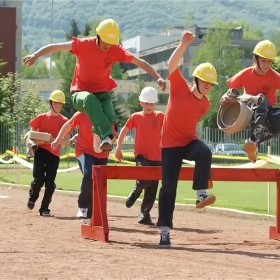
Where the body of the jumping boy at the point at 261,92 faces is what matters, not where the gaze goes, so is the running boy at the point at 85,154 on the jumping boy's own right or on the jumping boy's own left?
on the jumping boy's own right

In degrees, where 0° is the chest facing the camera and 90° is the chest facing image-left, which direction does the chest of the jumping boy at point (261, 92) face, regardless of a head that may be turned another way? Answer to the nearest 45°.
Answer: approximately 0°

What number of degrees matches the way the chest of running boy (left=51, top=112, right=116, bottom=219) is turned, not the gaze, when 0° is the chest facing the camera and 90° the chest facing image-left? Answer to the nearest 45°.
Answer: approximately 315°

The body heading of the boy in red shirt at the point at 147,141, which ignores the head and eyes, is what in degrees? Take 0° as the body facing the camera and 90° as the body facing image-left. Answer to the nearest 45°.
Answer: approximately 0°

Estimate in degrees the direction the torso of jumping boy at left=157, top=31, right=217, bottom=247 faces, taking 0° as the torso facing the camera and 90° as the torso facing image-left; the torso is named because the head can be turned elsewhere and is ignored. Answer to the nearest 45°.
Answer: approximately 315°

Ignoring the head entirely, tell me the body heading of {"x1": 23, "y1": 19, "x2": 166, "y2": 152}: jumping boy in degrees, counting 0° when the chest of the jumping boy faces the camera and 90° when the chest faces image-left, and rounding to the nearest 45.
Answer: approximately 315°
